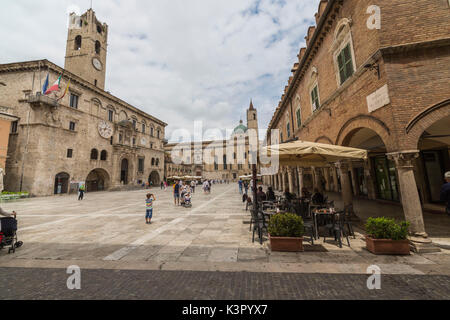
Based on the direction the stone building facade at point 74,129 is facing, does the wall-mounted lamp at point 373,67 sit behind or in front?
in front

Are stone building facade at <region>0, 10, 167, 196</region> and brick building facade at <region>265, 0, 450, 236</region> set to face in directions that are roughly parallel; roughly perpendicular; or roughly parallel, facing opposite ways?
roughly parallel, facing opposite ways

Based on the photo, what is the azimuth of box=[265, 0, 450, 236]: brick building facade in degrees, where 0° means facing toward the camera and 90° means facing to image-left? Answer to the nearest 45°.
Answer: approximately 45°

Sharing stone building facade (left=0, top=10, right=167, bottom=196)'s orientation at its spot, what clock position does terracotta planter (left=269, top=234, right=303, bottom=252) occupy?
The terracotta planter is roughly at 1 o'clock from the stone building facade.

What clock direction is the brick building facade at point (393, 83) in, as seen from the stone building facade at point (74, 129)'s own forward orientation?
the brick building facade at point (393, 83) is roughly at 1 o'clock from the stone building facade at point (74, 129).

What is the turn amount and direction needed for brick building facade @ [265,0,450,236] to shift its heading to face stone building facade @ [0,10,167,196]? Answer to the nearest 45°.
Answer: approximately 45° to its right

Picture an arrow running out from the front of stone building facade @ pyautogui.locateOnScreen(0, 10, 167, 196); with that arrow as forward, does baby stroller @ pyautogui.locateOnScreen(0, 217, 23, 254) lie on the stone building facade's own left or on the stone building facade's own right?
on the stone building facade's own right

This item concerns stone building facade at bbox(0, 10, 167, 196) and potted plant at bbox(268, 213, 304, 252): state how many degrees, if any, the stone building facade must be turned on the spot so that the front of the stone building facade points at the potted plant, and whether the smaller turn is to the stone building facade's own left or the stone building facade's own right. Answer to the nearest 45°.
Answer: approximately 45° to the stone building facade's own right

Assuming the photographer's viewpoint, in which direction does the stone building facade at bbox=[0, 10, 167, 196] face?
facing the viewer and to the right of the viewer

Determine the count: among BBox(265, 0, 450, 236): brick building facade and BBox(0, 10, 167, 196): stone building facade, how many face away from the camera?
0

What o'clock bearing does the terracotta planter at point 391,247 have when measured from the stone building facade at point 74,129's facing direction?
The terracotta planter is roughly at 1 o'clock from the stone building facade.

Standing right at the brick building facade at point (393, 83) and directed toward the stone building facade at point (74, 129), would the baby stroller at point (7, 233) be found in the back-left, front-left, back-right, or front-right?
front-left
